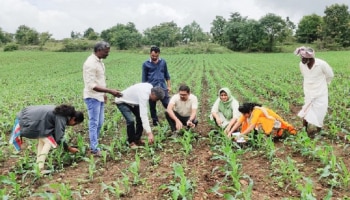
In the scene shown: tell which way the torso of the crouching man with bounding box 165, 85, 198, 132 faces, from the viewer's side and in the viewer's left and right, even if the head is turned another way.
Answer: facing the viewer

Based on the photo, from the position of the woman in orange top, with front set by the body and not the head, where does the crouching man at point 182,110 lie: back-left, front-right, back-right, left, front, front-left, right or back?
front

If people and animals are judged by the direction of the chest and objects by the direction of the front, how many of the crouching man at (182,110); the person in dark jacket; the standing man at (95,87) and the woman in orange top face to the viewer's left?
1

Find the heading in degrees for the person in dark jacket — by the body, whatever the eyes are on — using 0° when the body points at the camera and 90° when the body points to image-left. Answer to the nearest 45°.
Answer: approximately 270°

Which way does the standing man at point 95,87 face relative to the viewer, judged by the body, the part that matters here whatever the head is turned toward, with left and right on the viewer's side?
facing to the right of the viewer

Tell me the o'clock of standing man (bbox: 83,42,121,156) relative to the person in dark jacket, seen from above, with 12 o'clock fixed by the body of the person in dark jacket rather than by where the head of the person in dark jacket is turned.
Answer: The standing man is roughly at 11 o'clock from the person in dark jacket.

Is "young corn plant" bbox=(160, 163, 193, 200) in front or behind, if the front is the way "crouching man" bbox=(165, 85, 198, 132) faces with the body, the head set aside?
in front

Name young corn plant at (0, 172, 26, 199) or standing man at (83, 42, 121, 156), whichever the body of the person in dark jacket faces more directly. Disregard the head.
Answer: the standing man

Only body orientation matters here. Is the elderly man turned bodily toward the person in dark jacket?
yes

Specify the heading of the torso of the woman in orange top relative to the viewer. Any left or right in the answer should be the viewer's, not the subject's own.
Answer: facing to the left of the viewer

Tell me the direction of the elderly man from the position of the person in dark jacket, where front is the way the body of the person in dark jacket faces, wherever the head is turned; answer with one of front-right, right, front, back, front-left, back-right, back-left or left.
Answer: front

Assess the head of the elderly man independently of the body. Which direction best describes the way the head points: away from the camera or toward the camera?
toward the camera

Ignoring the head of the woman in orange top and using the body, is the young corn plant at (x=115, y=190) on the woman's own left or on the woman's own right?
on the woman's own left
